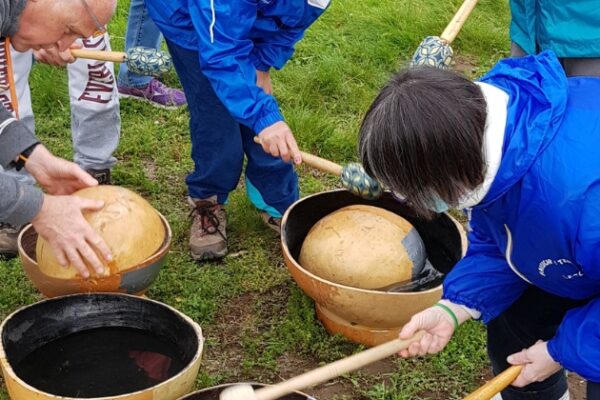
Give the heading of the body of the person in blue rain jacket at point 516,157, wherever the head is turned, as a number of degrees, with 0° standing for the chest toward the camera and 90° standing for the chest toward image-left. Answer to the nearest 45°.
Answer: approximately 45°

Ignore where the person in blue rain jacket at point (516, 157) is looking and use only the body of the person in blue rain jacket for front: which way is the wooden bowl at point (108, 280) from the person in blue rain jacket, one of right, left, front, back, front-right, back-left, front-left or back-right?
front-right

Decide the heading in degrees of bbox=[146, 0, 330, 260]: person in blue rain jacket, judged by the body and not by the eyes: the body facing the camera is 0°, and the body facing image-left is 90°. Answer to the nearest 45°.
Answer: approximately 315°

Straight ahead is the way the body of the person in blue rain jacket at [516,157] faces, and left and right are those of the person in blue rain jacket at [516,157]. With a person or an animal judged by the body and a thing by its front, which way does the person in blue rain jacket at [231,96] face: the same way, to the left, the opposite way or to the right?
to the left

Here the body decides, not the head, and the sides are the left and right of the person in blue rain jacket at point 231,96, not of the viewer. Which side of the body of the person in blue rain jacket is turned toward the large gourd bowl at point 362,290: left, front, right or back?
front

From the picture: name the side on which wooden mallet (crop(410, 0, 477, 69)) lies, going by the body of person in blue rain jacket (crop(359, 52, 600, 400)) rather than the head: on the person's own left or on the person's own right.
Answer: on the person's own right

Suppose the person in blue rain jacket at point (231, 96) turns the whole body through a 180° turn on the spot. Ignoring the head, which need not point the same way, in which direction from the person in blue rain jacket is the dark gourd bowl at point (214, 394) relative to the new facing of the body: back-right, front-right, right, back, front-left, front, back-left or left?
back-left

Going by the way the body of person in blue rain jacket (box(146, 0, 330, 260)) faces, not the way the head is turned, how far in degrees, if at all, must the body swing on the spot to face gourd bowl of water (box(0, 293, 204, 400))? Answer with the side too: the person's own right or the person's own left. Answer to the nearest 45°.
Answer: approximately 45° to the person's own right

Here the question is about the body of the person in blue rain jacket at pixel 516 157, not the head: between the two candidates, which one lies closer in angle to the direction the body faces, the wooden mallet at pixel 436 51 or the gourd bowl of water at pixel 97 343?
the gourd bowl of water
